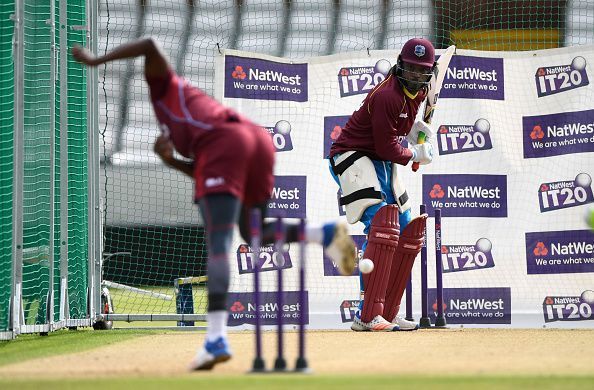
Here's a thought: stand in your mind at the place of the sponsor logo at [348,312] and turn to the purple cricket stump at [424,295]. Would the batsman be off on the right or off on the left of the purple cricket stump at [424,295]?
right

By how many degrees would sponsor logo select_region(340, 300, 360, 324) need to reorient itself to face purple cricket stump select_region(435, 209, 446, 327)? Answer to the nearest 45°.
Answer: approximately 45° to its left

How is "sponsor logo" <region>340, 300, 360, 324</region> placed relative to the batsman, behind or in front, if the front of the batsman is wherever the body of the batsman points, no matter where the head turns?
behind

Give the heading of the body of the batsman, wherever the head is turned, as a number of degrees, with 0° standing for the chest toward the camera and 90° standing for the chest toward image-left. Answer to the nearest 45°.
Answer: approximately 315°

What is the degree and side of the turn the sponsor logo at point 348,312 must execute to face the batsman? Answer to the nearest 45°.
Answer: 0° — it already faces them

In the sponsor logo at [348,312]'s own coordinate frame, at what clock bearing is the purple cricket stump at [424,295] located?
The purple cricket stump is roughly at 10 o'clock from the sponsor logo.

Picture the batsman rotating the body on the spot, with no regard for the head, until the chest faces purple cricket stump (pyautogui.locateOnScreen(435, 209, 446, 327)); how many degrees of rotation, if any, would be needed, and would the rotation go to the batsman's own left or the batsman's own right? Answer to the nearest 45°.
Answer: approximately 90° to the batsman's own left
